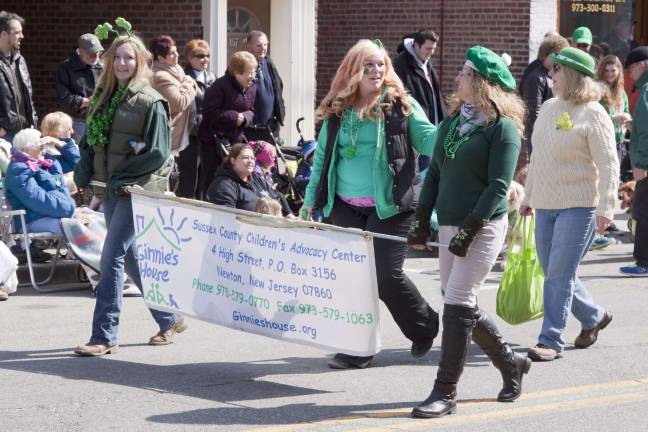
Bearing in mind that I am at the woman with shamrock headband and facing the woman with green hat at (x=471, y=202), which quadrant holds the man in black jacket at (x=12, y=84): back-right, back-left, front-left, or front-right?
back-left

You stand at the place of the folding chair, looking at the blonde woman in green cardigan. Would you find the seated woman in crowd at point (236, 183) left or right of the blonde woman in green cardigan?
left

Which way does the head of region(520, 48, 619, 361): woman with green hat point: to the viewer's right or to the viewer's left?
to the viewer's left

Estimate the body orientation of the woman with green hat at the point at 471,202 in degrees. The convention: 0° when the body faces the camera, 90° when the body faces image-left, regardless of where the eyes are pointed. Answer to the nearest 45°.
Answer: approximately 45°

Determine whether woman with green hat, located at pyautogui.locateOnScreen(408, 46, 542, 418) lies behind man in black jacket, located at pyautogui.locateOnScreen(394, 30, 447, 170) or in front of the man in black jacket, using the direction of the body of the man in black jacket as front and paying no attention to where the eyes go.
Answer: in front

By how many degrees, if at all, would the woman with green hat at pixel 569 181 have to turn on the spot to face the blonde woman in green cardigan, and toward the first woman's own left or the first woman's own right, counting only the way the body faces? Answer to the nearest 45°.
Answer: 0° — they already face them

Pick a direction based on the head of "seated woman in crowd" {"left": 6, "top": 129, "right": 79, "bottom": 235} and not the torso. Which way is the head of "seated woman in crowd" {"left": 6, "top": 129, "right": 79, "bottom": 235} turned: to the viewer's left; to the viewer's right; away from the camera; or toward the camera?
to the viewer's right

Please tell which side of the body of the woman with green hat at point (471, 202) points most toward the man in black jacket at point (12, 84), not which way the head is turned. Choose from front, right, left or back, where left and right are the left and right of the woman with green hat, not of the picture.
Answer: right

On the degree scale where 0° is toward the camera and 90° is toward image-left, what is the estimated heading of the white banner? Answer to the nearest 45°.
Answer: approximately 45°
